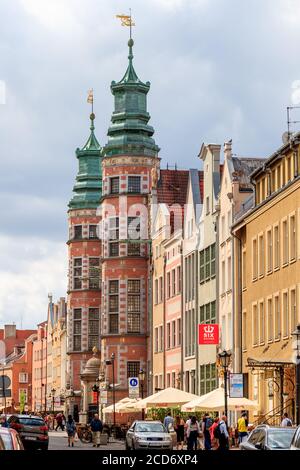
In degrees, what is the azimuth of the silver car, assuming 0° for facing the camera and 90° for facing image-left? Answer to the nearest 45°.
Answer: approximately 0°

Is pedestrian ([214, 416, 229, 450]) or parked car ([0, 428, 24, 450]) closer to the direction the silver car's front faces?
the parked car

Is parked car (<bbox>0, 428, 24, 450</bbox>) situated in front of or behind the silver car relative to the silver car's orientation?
in front

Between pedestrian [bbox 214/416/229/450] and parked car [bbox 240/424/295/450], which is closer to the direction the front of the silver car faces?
the parked car

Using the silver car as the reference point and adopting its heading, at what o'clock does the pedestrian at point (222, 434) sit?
The pedestrian is roughly at 9 o'clock from the silver car.
